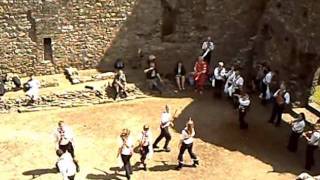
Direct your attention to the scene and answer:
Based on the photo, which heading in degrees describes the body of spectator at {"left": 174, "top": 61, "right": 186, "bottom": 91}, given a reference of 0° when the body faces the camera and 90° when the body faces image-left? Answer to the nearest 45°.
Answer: approximately 0°

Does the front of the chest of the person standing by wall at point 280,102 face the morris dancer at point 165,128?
yes

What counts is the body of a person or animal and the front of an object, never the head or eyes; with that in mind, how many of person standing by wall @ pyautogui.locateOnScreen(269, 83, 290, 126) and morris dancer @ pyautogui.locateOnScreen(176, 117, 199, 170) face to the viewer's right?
0

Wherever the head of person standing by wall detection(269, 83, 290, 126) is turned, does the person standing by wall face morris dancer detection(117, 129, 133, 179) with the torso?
yes

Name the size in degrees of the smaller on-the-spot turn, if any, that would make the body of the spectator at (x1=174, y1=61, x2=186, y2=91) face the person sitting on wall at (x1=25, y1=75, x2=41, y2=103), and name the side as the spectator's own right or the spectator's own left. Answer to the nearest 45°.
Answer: approximately 90° to the spectator's own right

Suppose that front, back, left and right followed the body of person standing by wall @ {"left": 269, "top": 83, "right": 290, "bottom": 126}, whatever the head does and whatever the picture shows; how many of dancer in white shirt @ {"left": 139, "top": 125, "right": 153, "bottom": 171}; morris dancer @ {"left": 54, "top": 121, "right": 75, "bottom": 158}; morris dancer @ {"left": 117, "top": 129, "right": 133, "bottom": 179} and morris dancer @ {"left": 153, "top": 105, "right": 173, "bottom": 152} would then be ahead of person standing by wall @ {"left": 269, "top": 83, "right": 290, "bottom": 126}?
4

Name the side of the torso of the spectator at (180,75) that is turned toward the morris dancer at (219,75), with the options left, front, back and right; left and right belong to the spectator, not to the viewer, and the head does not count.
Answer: left

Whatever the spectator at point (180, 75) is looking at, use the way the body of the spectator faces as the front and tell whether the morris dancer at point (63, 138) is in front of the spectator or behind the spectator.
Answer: in front
